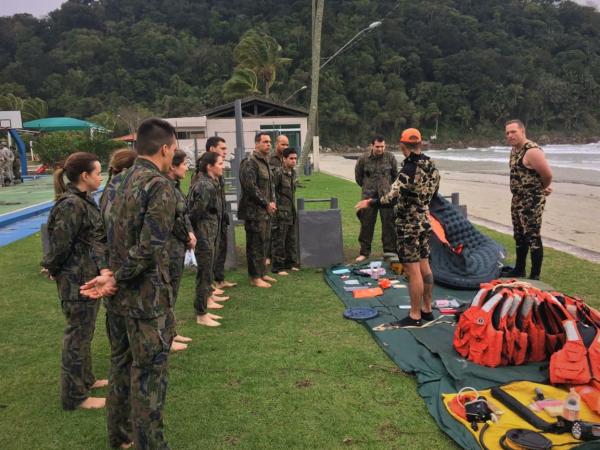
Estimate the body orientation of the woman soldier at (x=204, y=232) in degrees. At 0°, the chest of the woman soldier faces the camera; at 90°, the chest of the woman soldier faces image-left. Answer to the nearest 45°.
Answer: approximately 270°

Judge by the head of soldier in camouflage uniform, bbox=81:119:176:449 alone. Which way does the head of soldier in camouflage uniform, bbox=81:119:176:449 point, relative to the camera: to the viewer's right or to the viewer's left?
to the viewer's right

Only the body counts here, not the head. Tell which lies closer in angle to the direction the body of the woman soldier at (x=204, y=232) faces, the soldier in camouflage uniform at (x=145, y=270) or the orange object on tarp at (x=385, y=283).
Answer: the orange object on tarp

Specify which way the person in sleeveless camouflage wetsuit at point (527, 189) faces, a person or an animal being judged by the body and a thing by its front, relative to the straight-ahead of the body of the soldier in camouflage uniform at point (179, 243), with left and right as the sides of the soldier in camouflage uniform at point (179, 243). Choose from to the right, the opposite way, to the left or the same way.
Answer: the opposite way

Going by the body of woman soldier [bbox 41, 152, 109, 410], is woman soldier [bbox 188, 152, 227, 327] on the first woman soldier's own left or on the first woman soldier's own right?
on the first woman soldier's own left

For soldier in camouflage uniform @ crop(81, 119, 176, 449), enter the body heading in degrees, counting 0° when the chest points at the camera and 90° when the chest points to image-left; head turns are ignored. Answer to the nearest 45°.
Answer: approximately 225°

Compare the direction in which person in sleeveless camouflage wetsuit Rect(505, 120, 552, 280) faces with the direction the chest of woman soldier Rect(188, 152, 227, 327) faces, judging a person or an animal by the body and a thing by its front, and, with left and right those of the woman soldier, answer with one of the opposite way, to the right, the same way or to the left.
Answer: the opposite way

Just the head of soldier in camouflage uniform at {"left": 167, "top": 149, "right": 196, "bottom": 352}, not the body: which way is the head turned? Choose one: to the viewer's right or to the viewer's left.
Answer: to the viewer's right

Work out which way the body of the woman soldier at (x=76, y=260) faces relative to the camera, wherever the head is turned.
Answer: to the viewer's right

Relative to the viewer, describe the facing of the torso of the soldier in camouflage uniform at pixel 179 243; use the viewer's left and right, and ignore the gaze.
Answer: facing to the right of the viewer
